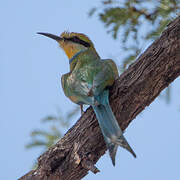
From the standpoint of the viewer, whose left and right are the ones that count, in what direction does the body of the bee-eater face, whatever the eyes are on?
facing away from the viewer and to the left of the viewer
